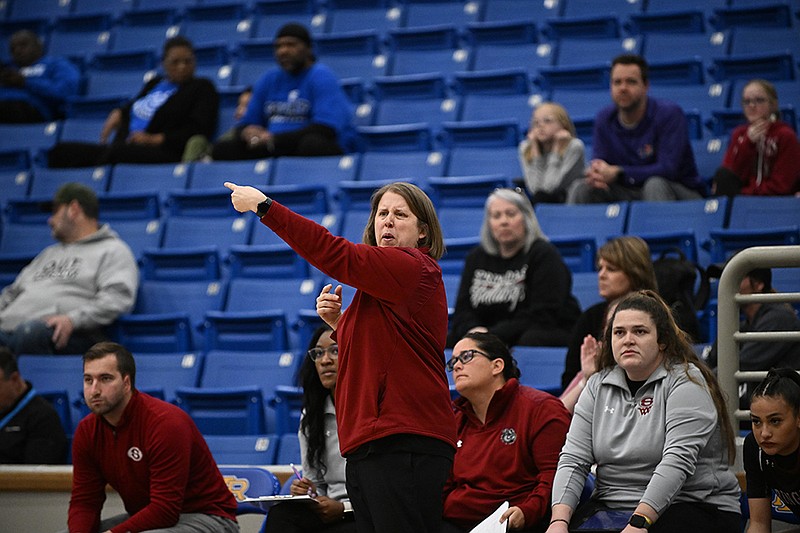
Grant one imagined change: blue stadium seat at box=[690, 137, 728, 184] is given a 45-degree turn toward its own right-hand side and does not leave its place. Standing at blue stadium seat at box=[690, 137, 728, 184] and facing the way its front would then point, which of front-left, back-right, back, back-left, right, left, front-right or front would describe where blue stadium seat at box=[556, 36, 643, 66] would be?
right

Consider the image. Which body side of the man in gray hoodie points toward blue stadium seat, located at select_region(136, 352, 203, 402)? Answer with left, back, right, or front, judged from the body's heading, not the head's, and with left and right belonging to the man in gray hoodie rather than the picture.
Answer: left

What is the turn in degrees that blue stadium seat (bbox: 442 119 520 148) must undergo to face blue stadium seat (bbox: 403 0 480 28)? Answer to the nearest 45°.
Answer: approximately 180°

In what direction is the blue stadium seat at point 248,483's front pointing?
toward the camera

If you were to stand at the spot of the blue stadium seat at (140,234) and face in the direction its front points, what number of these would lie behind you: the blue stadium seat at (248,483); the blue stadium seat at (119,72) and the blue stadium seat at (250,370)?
1

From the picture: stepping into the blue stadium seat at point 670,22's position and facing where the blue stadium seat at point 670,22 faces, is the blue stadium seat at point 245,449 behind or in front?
in front

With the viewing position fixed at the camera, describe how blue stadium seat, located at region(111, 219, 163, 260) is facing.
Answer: facing the viewer

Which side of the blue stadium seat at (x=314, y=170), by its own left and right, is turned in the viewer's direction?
front

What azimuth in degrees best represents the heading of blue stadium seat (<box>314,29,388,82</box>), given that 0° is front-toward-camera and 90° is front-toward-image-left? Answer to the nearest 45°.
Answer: approximately 0°

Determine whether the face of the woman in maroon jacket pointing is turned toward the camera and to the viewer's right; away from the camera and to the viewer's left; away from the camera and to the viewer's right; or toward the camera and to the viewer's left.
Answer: toward the camera and to the viewer's left

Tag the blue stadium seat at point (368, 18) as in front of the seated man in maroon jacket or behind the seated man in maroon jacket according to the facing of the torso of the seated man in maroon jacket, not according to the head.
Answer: behind

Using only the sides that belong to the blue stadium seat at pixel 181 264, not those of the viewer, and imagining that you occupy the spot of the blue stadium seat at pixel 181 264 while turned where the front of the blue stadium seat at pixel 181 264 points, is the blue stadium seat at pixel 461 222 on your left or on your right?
on your left

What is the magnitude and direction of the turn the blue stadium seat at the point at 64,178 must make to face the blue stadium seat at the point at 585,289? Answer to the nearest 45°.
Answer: approximately 45° to its left

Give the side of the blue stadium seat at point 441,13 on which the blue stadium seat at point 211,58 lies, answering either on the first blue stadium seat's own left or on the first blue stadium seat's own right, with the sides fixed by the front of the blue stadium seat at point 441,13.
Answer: on the first blue stadium seat's own right

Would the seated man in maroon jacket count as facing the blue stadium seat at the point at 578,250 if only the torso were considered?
no

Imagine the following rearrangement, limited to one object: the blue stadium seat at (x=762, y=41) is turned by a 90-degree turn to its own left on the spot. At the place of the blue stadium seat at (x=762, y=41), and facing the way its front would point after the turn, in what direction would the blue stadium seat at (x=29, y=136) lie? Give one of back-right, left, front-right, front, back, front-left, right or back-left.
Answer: back

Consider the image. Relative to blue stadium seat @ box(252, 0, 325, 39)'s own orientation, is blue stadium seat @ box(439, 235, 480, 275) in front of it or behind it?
in front

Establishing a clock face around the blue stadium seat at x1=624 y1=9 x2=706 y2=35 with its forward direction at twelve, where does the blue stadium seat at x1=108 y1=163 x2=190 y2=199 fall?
the blue stadium seat at x1=108 y1=163 x2=190 y2=199 is roughly at 1 o'clock from the blue stadium seat at x1=624 y1=9 x2=706 y2=35.

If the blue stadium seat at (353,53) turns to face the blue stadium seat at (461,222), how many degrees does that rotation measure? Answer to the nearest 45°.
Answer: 0° — it already faces it

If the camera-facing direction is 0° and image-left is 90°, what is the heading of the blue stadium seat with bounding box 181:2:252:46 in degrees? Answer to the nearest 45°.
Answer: approximately 0°

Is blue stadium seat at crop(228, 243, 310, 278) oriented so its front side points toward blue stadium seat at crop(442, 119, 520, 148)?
no

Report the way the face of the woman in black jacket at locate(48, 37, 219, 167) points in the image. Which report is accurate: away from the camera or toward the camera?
toward the camera

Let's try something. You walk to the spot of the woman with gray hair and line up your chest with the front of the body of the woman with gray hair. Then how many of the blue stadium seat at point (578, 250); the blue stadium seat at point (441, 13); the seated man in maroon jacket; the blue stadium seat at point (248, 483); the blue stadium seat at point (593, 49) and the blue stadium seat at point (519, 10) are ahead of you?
2

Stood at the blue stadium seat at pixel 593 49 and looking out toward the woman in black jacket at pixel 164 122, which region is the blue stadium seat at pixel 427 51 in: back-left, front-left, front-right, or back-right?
front-right
